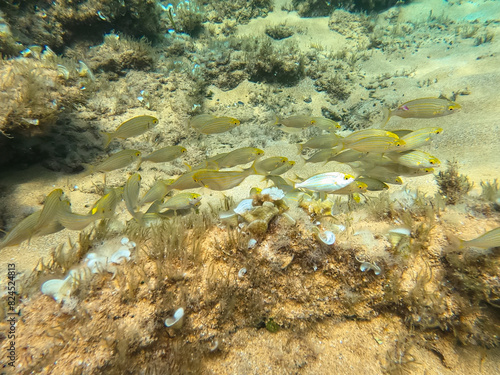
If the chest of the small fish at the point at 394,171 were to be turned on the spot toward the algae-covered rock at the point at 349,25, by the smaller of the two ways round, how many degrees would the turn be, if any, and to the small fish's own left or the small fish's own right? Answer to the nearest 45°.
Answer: approximately 90° to the small fish's own left

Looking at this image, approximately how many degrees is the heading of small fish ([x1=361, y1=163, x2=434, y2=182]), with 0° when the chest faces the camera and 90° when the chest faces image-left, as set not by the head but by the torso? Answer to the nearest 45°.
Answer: approximately 270°

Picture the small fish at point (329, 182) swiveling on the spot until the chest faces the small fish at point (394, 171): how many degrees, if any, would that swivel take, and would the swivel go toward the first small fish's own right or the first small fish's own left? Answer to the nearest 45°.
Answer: approximately 45° to the first small fish's own left

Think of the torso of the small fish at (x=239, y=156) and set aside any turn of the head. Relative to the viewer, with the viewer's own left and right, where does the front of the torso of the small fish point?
facing to the right of the viewer

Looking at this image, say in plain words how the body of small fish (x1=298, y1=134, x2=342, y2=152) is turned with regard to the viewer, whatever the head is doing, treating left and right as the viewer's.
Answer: facing to the right of the viewer

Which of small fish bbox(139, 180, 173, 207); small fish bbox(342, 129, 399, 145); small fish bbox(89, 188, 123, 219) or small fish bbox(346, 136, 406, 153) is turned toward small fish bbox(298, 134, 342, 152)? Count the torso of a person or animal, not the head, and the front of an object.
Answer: small fish bbox(139, 180, 173, 207)

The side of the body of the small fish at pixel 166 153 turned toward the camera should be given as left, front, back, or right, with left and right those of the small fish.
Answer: right

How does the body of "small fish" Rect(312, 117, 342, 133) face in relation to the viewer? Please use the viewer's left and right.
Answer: facing to the right of the viewer

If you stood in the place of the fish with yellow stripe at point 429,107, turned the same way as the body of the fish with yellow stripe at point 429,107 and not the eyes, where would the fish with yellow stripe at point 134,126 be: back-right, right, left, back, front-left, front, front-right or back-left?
back-right

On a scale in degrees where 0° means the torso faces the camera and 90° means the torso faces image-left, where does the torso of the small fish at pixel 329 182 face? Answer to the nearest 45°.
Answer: approximately 270°

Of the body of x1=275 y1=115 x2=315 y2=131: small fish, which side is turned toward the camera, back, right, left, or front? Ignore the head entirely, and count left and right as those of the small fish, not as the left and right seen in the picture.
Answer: right

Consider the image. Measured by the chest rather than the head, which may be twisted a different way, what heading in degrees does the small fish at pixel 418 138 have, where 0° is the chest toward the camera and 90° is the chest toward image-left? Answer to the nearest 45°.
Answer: approximately 270°

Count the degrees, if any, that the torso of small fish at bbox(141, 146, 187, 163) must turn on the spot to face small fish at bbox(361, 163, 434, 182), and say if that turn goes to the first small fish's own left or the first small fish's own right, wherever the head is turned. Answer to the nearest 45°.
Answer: approximately 45° to the first small fish's own right

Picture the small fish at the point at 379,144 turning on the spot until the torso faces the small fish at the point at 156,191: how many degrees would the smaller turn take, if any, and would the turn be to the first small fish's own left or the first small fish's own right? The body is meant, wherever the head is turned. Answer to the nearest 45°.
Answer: approximately 135° to the first small fish's own right

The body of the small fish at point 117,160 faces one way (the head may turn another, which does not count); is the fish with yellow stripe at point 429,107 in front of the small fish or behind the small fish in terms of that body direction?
in front

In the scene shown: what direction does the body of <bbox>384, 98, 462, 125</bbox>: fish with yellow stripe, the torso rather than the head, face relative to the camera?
to the viewer's right
